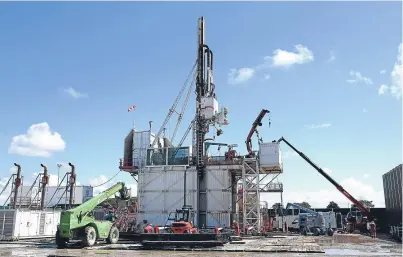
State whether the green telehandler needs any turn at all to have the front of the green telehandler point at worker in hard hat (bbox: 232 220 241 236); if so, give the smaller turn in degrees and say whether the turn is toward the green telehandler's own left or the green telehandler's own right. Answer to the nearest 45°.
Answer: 0° — it already faces them

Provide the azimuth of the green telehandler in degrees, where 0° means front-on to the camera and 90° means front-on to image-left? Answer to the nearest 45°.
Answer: approximately 225°

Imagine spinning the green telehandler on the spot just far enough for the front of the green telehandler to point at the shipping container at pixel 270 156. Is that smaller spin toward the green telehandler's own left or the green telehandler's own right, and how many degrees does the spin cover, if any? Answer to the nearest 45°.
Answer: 0° — it already faces it

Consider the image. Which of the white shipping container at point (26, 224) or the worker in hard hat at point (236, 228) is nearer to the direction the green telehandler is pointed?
the worker in hard hat

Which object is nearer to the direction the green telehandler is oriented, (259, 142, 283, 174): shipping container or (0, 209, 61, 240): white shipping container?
the shipping container
